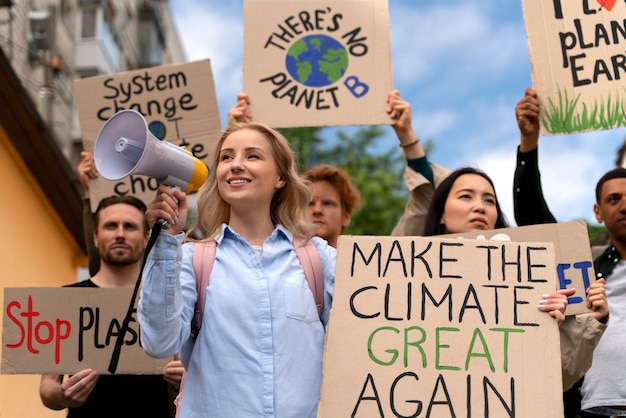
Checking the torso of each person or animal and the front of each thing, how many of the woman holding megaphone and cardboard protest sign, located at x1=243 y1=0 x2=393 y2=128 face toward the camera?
2

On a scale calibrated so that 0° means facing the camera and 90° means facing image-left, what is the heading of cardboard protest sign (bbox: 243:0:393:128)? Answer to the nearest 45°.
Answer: approximately 0°

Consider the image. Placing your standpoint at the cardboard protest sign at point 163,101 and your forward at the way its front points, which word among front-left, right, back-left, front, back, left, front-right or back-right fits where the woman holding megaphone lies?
front

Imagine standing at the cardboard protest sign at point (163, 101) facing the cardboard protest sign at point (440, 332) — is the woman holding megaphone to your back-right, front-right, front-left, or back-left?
front-right

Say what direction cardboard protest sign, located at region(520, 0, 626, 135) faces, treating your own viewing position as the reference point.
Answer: facing the viewer

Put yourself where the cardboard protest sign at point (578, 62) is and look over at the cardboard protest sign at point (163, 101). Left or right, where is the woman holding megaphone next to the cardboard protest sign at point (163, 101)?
left

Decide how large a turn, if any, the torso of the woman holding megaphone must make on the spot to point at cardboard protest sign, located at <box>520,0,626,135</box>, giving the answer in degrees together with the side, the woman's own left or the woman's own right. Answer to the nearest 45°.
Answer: approximately 135° to the woman's own left

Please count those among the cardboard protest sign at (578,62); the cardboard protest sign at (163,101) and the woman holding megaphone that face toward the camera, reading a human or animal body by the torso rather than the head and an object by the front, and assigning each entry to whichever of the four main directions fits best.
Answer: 3

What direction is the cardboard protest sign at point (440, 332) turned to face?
toward the camera

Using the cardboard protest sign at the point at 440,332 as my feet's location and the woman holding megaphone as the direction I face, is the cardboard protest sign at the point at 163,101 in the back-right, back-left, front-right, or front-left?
front-right

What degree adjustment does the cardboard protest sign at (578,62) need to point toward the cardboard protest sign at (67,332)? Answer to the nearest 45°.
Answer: approximately 45° to its right

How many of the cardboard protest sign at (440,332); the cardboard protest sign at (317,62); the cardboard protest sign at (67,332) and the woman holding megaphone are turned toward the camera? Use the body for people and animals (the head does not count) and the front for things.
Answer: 4
